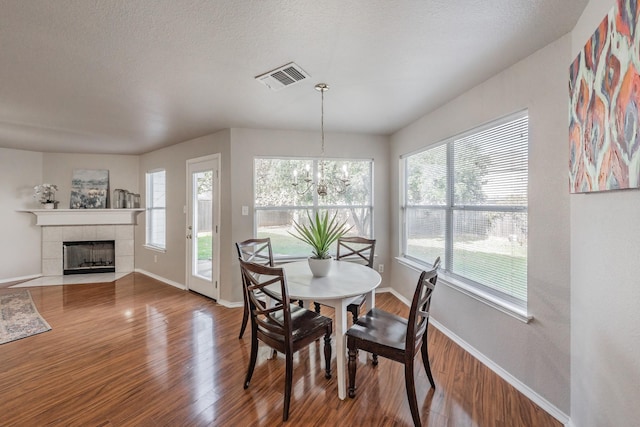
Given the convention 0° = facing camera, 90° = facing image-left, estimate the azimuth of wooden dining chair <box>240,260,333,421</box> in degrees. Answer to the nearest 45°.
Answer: approximately 225°

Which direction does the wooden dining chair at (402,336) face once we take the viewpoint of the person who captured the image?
facing away from the viewer and to the left of the viewer

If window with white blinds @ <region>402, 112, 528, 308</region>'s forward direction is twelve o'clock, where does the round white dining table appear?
The round white dining table is roughly at 12 o'clock from the window with white blinds.

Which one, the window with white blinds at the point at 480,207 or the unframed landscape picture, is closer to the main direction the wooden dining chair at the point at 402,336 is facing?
the unframed landscape picture

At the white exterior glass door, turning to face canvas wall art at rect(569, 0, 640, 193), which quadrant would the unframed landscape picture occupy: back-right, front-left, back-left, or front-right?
back-right

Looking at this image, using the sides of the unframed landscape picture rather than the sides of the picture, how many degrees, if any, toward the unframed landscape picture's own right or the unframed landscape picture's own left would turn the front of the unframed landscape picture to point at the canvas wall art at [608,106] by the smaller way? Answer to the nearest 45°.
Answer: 0° — it already faces it

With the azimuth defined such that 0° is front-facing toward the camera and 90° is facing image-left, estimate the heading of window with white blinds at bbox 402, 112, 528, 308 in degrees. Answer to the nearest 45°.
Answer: approximately 45°

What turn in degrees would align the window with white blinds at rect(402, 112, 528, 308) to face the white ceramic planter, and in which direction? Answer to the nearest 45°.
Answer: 0° — it already faces it

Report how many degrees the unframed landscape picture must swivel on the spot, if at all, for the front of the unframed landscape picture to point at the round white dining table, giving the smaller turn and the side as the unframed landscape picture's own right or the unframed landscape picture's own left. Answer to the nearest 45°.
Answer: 0° — it already faces it
